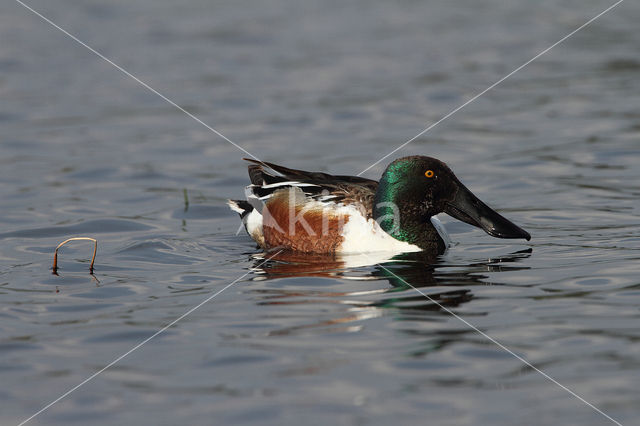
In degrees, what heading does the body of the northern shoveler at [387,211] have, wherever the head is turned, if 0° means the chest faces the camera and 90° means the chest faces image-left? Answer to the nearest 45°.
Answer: approximately 270°
